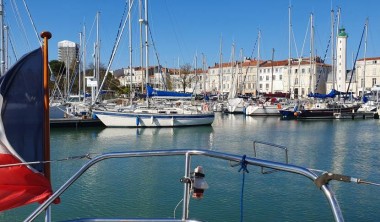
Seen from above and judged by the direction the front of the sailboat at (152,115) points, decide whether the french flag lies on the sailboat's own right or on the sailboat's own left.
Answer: on the sailboat's own left

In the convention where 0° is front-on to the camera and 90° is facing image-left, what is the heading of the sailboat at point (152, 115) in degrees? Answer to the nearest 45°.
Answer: approximately 90°
